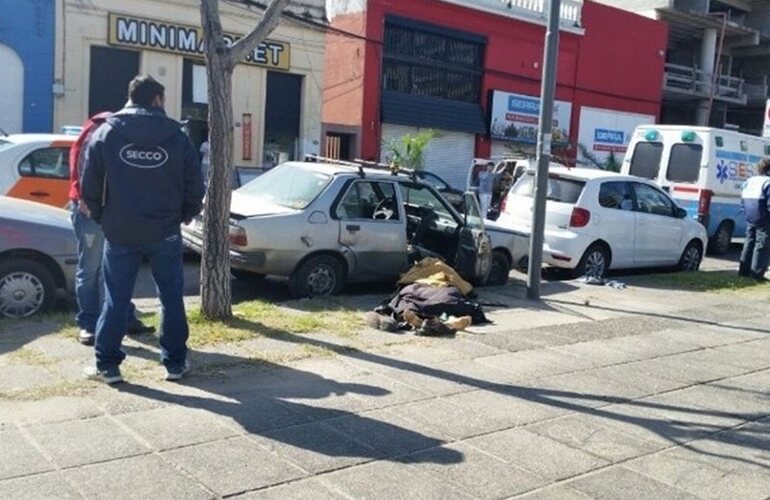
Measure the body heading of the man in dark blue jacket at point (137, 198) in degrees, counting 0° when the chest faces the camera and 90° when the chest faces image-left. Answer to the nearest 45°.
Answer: approximately 180°

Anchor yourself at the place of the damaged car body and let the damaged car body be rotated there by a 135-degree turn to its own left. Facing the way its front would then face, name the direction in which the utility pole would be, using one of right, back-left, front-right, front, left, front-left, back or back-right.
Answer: back

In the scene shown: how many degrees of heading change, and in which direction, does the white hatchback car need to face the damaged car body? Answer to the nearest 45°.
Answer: approximately 180°

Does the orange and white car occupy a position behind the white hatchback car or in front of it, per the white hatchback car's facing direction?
behind

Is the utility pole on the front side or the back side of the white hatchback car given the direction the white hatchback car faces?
on the back side

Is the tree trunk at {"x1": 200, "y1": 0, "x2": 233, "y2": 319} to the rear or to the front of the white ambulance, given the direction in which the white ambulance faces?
to the rear

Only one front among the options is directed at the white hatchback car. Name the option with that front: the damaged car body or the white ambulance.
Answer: the damaged car body

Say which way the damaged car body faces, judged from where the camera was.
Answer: facing away from the viewer and to the right of the viewer

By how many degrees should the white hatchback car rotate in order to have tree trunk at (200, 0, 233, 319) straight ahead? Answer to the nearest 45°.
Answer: approximately 180°

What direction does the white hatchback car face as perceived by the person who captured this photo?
facing away from the viewer and to the right of the viewer

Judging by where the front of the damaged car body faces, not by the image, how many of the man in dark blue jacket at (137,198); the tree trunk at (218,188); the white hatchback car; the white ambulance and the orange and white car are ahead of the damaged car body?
2

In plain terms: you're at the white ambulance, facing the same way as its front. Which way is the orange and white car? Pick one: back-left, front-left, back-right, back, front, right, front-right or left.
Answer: back
